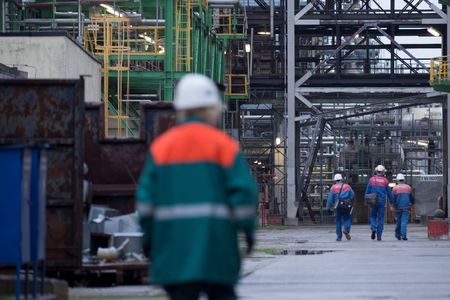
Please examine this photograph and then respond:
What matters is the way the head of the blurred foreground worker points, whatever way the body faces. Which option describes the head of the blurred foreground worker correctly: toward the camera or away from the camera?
away from the camera

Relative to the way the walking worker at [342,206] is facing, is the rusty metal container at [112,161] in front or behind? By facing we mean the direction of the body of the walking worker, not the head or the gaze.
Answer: behind

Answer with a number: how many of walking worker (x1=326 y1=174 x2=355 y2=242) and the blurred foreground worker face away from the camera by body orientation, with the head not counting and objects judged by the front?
2

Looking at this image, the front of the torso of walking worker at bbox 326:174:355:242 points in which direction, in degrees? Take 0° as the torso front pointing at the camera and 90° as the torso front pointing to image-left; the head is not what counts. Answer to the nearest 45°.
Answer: approximately 180°

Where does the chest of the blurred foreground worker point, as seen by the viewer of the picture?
away from the camera

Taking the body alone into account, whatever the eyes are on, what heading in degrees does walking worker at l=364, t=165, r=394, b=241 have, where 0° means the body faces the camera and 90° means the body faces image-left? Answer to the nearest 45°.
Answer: approximately 180°
